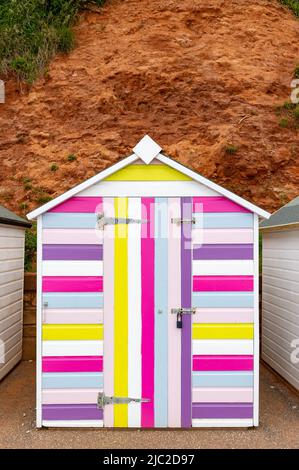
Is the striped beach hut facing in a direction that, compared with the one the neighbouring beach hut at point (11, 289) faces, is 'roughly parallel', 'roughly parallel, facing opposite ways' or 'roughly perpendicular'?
roughly parallel

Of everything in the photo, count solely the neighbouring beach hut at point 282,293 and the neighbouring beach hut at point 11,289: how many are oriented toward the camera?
2

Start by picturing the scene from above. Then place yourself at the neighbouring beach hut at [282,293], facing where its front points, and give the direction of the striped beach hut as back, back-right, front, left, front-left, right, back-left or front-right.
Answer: front-right

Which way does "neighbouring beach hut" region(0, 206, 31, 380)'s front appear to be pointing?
toward the camera

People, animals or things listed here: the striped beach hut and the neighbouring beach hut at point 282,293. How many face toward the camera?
2

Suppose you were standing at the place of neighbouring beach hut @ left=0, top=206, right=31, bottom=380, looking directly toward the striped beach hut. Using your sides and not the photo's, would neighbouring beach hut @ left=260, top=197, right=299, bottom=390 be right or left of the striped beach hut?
left

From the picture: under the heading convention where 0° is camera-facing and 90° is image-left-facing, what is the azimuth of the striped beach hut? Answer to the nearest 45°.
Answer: approximately 0°

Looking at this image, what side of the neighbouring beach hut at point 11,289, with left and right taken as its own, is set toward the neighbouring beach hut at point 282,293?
left

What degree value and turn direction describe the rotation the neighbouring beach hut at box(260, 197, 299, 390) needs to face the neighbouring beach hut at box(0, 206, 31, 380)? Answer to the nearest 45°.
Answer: approximately 90° to its right

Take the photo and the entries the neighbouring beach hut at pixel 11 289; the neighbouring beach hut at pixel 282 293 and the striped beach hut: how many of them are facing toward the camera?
3

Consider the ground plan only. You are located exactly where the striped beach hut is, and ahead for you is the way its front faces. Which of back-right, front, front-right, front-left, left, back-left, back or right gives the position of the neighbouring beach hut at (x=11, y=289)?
back-right

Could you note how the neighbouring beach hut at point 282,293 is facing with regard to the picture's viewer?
facing the viewer

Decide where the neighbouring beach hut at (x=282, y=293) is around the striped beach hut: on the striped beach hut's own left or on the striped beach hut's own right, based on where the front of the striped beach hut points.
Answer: on the striped beach hut's own left
